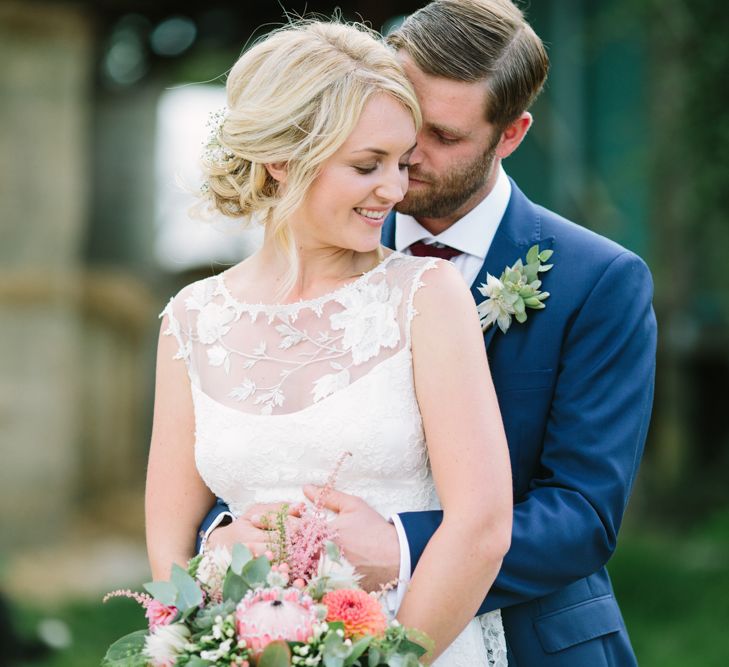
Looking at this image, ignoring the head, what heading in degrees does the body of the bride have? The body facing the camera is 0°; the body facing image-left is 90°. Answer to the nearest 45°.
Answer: approximately 0°

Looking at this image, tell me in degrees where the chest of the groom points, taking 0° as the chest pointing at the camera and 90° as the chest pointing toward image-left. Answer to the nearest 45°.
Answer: approximately 45°

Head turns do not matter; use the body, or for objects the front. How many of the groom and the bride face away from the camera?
0
